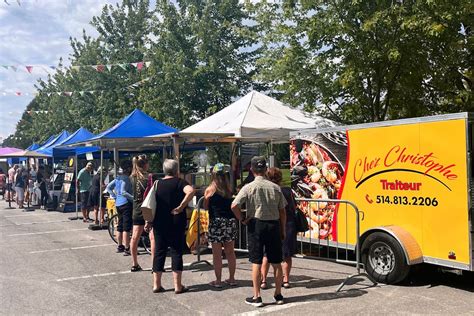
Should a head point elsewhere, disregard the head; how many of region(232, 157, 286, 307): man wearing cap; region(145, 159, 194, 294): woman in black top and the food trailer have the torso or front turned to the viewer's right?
0

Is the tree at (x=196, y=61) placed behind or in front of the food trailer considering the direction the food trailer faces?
in front

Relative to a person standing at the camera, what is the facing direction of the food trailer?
facing away from the viewer and to the left of the viewer

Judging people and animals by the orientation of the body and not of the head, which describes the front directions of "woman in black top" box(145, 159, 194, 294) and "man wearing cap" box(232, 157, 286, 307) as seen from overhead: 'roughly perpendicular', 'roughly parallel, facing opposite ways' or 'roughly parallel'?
roughly parallel

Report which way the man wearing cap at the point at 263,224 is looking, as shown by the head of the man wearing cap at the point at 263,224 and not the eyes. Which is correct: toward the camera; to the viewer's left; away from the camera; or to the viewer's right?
away from the camera

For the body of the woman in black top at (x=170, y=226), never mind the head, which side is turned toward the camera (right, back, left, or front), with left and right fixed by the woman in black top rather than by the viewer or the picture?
back

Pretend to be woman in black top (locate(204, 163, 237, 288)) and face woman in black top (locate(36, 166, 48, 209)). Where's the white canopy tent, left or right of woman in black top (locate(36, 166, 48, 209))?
right

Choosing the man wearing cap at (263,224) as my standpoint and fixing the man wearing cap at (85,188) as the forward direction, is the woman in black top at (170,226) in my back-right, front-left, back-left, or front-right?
front-left

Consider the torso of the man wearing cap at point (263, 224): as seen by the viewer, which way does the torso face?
away from the camera

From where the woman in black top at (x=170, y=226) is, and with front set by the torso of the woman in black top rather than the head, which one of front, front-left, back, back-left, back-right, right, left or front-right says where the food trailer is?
right

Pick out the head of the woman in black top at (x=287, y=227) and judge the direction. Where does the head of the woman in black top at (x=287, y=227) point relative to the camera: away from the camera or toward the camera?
away from the camera
